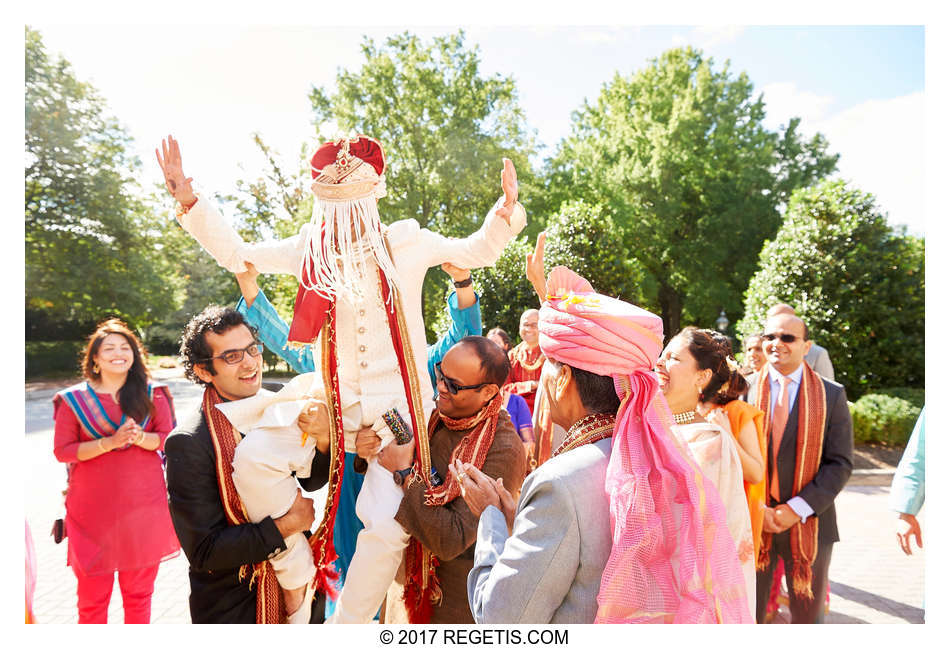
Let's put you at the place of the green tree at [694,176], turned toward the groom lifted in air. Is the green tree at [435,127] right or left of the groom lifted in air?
right

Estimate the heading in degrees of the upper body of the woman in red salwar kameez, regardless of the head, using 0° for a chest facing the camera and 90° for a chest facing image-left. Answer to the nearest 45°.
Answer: approximately 0°

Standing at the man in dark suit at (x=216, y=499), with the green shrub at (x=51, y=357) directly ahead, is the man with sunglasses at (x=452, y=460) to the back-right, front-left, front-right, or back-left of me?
back-right

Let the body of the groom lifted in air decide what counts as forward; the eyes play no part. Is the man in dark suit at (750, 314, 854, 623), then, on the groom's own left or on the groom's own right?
on the groom's own left

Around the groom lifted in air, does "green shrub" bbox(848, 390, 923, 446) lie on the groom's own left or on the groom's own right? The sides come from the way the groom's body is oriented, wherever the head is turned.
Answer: on the groom's own left

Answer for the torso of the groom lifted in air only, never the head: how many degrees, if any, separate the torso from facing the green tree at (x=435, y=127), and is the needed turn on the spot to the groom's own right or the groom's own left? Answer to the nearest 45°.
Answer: approximately 180°
